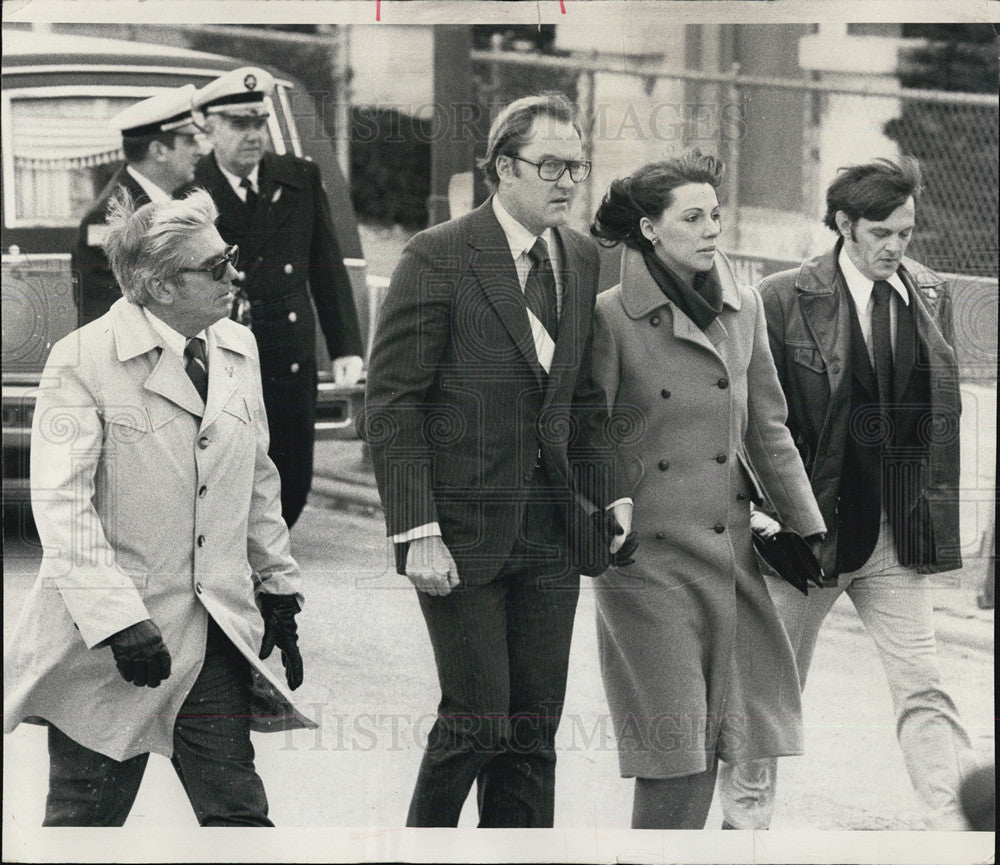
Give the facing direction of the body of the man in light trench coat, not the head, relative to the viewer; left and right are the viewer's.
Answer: facing the viewer and to the right of the viewer

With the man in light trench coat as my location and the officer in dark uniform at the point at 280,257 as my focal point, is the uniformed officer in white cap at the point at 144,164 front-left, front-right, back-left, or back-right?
front-left

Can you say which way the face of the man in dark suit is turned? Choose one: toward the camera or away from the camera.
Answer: toward the camera

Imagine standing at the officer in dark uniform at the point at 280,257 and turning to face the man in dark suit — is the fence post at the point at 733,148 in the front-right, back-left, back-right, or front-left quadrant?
back-left

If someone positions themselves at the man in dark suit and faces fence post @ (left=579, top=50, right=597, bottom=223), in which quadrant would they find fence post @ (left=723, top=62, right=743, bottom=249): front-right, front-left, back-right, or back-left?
front-right

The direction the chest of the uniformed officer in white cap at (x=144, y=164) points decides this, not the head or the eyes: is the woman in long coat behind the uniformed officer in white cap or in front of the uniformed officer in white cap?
in front

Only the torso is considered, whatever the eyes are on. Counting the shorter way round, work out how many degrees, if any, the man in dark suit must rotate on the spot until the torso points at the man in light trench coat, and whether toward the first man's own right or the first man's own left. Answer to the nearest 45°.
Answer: approximately 135° to the first man's own right

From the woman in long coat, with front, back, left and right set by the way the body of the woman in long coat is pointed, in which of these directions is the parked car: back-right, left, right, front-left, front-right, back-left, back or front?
back-right

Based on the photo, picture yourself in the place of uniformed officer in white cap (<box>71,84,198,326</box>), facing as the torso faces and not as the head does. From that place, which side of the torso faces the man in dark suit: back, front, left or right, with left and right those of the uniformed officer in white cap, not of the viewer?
front

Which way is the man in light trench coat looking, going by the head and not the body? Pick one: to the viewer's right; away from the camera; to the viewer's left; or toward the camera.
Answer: to the viewer's right
